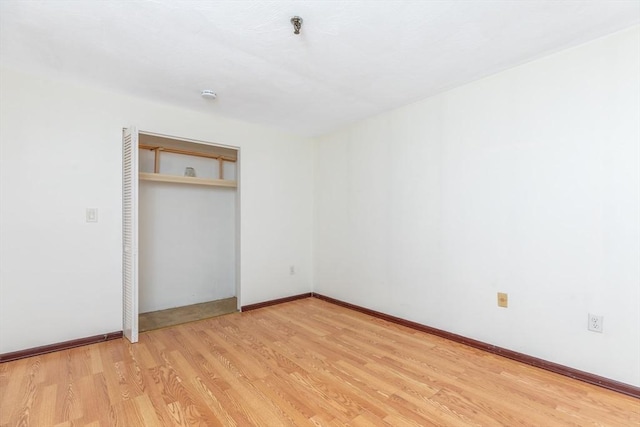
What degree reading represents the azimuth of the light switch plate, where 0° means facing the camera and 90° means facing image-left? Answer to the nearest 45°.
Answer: approximately 0°

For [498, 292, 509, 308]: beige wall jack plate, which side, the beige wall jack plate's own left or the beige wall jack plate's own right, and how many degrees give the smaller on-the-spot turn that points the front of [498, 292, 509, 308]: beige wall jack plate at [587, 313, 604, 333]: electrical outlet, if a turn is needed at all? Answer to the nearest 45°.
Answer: approximately 135° to the beige wall jack plate's own left

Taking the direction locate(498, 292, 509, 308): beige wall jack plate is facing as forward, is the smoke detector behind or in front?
in front

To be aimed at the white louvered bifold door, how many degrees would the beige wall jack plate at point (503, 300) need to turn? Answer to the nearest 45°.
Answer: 0° — it already faces it

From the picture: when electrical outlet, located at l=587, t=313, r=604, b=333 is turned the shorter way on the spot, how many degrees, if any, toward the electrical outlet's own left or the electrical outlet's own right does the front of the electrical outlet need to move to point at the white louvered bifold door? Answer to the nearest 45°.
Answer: approximately 45° to the electrical outlet's own right

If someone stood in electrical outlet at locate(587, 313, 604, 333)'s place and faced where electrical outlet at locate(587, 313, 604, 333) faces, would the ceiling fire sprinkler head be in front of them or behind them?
in front

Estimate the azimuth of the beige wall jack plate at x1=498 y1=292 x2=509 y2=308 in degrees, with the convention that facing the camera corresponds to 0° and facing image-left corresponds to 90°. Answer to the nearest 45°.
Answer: approximately 45°

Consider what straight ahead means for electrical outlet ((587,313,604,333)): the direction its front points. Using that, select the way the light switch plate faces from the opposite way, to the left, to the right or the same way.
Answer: to the left
